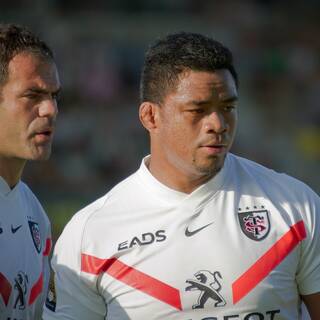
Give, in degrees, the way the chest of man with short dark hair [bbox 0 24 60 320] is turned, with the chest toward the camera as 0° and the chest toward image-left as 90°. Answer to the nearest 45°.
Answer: approximately 315°
